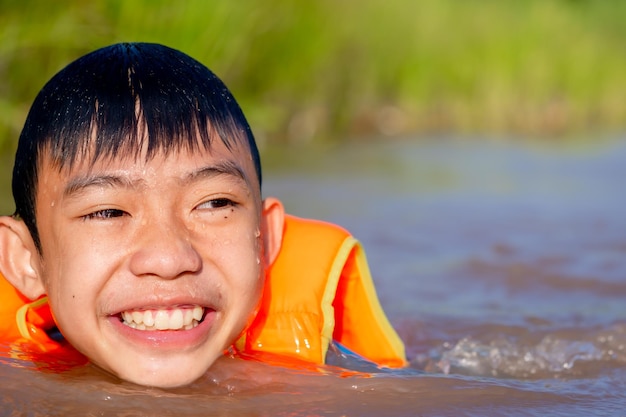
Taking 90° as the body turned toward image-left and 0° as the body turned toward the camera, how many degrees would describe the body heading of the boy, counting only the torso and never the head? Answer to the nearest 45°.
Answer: approximately 0°
